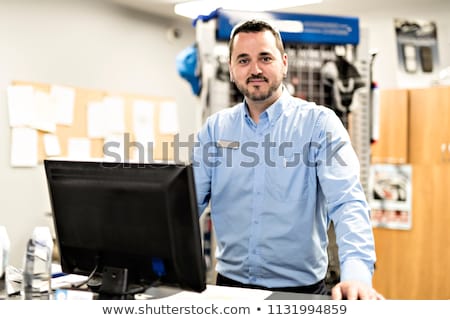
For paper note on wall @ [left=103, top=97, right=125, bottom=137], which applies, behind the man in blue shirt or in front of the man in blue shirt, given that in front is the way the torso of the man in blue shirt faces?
behind

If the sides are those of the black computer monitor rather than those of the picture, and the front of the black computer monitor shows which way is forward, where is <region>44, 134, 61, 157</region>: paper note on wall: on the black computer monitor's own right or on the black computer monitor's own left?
on the black computer monitor's own left

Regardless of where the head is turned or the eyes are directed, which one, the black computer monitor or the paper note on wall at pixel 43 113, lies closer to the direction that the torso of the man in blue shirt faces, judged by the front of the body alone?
the black computer monitor

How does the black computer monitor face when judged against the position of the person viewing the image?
facing away from the viewer and to the right of the viewer

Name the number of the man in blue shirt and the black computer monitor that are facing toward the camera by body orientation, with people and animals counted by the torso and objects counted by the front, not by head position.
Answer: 1

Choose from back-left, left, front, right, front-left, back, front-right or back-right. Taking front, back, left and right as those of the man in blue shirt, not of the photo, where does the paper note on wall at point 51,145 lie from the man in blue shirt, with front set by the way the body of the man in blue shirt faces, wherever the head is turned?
back-right

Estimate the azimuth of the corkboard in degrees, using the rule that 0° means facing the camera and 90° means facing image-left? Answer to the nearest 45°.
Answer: approximately 315°

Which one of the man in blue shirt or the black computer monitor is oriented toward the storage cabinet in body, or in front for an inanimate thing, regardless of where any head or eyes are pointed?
the black computer monitor

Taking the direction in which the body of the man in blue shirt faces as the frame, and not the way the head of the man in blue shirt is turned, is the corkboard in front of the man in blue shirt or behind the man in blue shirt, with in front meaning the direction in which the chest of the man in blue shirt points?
behind
